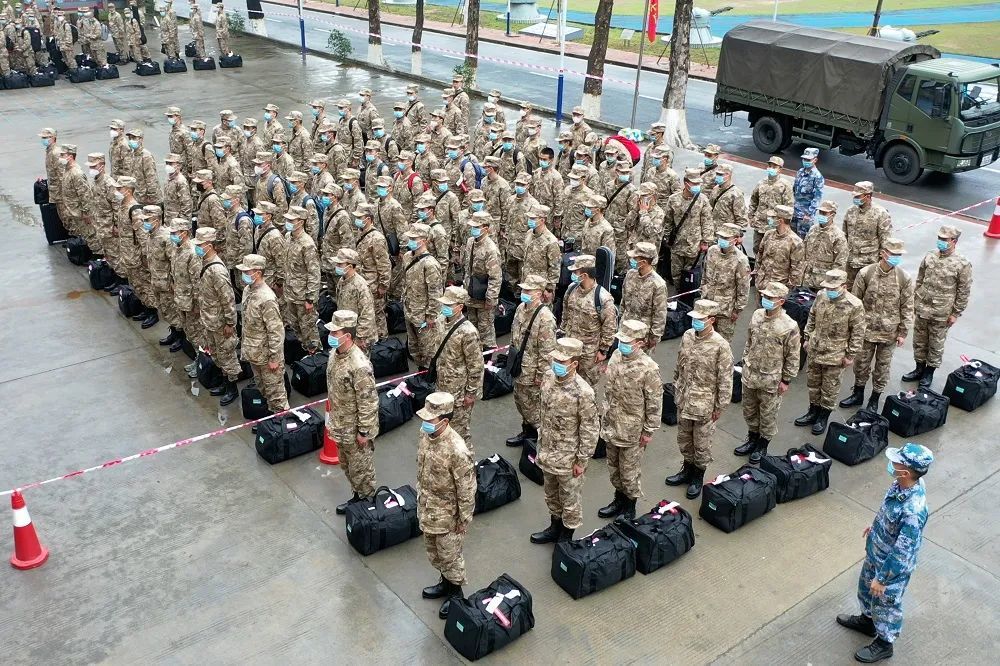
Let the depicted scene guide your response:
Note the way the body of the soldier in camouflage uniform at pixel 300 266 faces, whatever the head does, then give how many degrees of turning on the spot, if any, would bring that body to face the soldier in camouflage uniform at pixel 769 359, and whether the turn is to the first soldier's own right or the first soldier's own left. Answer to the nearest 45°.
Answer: approximately 90° to the first soldier's own left

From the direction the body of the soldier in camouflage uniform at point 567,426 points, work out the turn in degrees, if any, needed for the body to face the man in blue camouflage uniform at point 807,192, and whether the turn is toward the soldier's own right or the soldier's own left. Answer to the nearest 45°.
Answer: approximately 180°

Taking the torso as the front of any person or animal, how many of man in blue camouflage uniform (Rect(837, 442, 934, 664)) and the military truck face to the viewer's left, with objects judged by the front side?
1

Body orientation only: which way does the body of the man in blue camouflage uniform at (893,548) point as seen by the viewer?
to the viewer's left

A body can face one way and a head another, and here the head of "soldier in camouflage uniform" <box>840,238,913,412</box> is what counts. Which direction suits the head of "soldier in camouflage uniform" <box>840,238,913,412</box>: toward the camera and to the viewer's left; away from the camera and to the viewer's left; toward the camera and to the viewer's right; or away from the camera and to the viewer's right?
toward the camera and to the viewer's right

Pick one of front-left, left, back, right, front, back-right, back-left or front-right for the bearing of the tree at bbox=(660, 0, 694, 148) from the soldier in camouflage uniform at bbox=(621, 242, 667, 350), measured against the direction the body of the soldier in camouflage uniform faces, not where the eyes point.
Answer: back-right

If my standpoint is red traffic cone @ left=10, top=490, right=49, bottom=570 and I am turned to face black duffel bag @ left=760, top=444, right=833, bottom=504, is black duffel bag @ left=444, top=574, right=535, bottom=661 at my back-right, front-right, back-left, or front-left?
front-right

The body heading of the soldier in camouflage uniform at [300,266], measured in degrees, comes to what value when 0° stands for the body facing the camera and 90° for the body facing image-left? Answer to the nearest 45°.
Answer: approximately 45°

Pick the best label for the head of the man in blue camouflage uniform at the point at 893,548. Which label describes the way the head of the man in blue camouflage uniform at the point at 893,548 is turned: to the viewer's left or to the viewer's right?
to the viewer's left

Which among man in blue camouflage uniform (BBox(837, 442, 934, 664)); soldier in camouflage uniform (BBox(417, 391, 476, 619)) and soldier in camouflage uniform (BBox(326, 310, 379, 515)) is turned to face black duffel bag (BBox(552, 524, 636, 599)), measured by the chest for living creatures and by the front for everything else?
the man in blue camouflage uniform

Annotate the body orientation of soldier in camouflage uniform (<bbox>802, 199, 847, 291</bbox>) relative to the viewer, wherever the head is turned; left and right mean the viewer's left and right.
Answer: facing the viewer and to the left of the viewer

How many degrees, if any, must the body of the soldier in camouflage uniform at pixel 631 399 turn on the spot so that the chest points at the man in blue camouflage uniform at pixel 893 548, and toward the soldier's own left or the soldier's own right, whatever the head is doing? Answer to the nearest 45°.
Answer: approximately 90° to the soldier's own left
